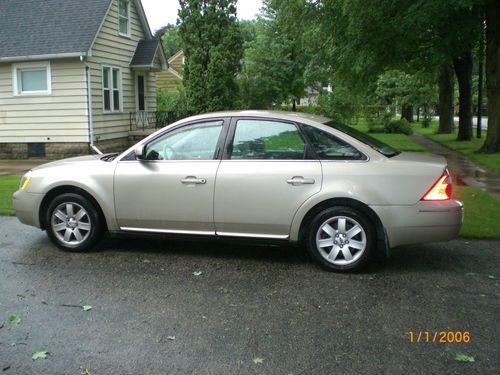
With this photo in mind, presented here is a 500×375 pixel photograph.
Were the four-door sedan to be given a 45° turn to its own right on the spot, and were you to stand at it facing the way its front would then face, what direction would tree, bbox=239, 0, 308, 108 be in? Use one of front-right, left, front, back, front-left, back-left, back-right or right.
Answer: front-right

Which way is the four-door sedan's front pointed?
to the viewer's left

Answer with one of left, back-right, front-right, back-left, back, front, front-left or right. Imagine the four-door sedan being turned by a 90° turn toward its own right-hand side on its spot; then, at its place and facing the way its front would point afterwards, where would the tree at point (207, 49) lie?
front

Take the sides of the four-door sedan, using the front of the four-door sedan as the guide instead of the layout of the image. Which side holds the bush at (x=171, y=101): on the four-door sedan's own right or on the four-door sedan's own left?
on the four-door sedan's own right
